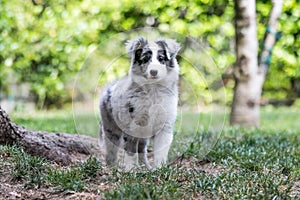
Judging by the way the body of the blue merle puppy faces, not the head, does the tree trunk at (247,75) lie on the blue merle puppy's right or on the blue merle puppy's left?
on the blue merle puppy's left

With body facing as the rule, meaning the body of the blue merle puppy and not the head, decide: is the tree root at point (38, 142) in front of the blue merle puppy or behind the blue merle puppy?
behind

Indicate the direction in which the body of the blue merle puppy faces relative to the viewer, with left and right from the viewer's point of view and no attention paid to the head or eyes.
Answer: facing the viewer and to the right of the viewer
